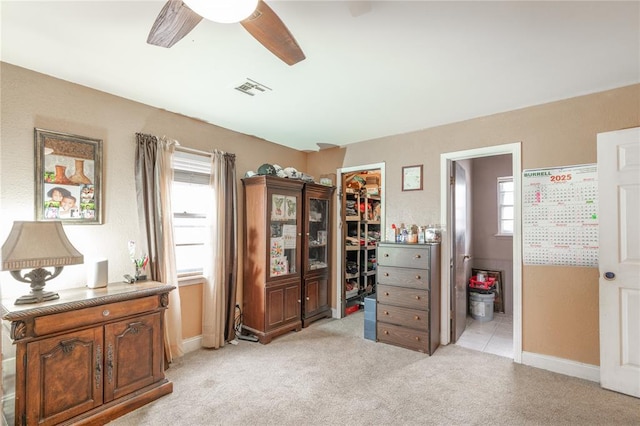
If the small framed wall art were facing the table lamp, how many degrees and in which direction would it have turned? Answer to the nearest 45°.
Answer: approximately 45° to its right

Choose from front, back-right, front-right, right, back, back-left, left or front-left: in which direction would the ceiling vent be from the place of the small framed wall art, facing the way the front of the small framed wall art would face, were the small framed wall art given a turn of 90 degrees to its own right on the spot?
front-left

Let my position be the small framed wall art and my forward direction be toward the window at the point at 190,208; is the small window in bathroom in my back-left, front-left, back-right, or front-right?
back-right

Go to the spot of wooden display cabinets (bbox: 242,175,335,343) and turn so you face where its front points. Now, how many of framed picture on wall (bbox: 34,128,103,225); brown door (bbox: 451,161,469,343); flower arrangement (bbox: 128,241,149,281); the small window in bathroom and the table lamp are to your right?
3

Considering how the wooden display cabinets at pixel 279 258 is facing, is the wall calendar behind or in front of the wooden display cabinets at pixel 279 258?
in front

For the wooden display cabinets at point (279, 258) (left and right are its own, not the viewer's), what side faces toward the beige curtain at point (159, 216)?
right

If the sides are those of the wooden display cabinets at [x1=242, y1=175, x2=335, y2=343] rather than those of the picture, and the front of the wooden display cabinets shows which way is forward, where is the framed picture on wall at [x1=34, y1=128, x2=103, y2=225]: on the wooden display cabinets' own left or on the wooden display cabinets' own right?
on the wooden display cabinets' own right

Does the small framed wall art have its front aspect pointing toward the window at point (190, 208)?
no

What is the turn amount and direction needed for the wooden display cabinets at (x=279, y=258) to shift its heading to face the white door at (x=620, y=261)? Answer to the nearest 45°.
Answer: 0° — it already faces it

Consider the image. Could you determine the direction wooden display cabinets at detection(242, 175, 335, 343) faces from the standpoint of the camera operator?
facing the viewer and to the right of the viewer

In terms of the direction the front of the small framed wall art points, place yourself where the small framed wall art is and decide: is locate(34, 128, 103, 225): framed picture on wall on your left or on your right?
on your right

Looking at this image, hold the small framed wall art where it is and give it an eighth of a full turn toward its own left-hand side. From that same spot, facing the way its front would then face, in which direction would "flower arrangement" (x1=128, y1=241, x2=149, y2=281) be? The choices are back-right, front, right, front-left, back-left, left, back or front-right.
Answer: right

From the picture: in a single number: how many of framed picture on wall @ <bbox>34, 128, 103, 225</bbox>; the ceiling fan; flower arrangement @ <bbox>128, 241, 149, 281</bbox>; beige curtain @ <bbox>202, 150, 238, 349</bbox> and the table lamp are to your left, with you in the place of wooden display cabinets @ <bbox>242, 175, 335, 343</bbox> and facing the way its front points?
0

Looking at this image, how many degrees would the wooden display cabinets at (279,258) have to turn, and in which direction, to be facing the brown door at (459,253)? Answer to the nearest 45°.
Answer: approximately 45° to its left

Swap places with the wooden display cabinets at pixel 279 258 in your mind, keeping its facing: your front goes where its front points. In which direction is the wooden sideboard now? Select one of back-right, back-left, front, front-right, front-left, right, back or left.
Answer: right

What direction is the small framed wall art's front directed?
toward the camera

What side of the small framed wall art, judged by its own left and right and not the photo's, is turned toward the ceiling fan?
front

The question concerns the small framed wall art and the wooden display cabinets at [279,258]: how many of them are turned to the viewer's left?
0
